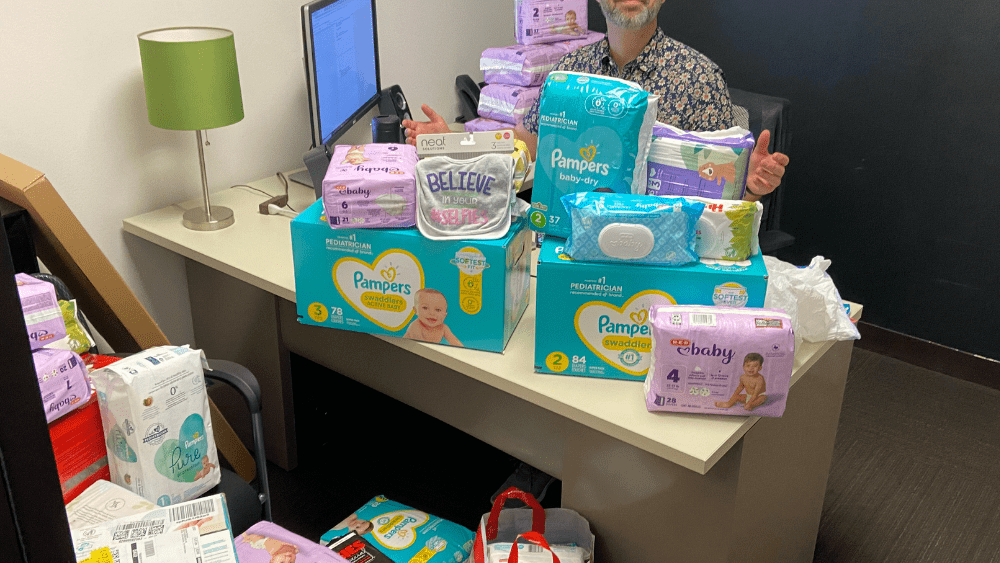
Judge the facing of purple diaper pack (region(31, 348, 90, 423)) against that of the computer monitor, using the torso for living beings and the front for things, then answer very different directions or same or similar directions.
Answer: same or similar directions

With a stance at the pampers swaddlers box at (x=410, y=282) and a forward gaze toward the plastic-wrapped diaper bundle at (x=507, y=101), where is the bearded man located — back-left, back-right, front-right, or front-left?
front-right

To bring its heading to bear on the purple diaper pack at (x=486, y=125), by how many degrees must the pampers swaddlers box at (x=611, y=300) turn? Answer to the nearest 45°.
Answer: approximately 180°

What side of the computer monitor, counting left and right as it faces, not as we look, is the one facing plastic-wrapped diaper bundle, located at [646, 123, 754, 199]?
front

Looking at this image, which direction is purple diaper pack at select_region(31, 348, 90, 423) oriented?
toward the camera

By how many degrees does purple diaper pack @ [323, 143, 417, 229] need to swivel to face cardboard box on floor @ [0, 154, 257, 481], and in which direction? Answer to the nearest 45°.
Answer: approximately 135° to its right

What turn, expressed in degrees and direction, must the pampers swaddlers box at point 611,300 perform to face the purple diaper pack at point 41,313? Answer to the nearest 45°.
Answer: approximately 90° to its right

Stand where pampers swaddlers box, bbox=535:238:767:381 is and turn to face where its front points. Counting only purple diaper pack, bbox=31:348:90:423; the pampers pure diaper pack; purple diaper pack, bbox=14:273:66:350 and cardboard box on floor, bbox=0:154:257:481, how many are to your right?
4

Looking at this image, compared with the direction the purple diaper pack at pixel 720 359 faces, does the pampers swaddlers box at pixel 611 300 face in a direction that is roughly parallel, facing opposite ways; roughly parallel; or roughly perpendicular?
roughly parallel

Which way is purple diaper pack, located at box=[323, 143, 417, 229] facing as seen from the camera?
toward the camera

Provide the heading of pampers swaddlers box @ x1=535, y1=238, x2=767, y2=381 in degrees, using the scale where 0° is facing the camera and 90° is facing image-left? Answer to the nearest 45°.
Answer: approximately 0°
